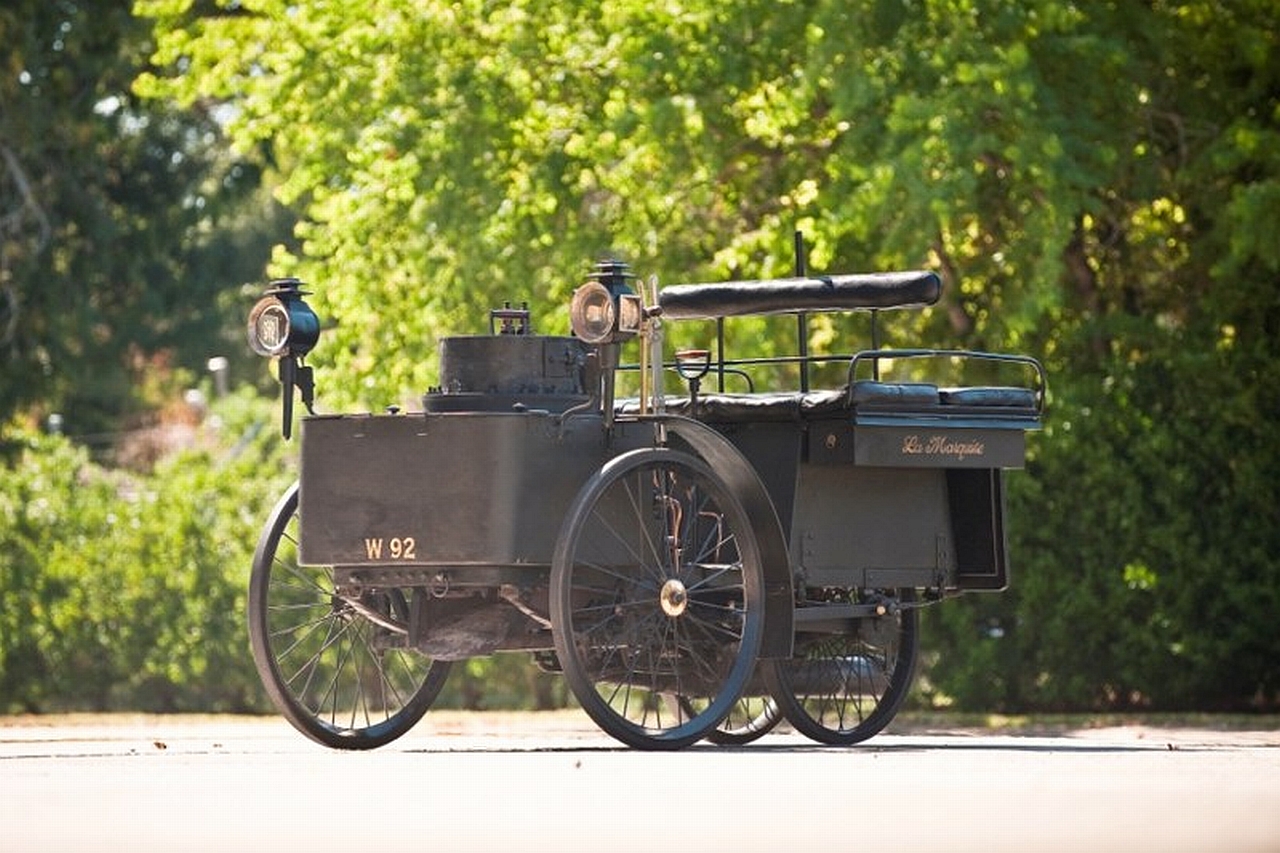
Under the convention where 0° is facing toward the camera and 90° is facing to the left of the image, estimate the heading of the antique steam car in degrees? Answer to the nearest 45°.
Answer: approximately 45°
